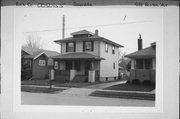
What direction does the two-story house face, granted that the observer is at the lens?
facing the viewer and to the left of the viewer

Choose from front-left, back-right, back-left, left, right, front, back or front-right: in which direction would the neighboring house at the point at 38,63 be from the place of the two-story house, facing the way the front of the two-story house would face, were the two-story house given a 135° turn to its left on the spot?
back

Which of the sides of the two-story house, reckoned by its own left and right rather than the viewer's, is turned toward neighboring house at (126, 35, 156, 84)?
left
